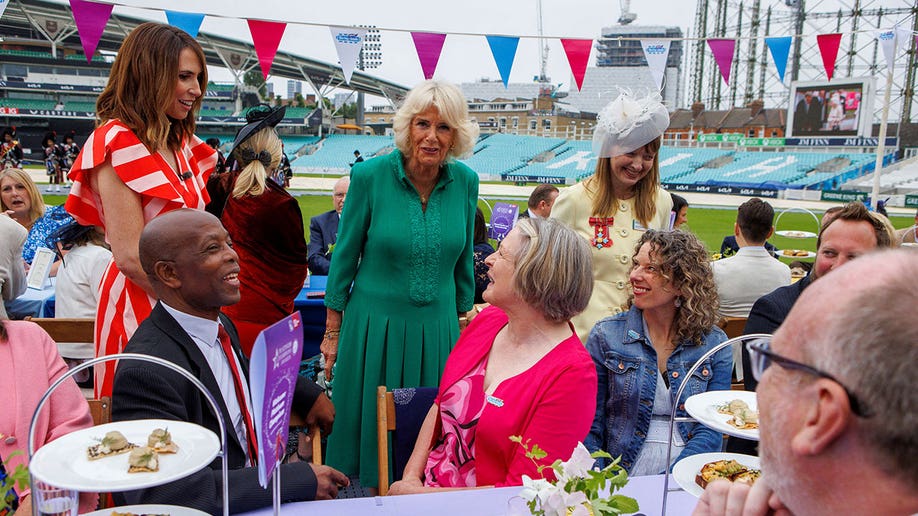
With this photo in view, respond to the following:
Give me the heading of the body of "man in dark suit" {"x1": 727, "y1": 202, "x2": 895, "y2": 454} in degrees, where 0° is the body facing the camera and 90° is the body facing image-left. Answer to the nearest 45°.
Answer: approximately 45°

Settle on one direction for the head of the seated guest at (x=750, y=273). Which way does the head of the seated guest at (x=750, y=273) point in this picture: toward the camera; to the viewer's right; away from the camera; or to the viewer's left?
away from the camera

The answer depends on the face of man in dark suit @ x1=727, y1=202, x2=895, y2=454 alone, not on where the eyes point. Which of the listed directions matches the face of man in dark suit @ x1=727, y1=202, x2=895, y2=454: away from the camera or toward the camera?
toward the camera

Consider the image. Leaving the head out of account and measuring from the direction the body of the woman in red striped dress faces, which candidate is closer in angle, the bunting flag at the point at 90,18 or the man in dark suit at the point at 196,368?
the man in dark suit

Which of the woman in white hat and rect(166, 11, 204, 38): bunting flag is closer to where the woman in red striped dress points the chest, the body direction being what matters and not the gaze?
the woman in white hat

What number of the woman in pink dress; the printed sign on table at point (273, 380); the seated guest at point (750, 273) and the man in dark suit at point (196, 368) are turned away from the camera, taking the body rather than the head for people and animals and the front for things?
1

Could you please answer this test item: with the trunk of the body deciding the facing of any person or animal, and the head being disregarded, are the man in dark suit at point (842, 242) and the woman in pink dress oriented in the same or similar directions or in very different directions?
same or similar directions

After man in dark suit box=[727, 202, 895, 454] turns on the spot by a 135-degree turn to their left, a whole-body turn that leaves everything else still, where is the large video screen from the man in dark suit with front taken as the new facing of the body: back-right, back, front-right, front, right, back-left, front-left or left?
left

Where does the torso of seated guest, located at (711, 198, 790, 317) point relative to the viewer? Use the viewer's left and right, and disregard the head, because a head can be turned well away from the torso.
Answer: facing away from the viewer

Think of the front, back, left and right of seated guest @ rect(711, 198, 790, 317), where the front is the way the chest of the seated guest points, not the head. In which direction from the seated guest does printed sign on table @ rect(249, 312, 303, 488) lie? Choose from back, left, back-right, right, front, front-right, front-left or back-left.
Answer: back

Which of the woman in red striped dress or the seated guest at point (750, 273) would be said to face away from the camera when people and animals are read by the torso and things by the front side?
the seated guest

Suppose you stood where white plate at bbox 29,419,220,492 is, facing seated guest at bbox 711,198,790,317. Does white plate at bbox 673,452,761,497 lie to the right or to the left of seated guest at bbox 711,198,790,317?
right

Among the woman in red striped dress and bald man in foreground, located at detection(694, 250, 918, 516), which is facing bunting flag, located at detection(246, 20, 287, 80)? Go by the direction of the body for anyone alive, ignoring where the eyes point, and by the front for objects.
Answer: the bald man in foreground

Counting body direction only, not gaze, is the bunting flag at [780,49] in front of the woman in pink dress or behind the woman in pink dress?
behind

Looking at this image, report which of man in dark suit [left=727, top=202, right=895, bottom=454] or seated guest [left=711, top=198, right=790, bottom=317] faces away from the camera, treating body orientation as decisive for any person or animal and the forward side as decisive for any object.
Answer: the seated guest

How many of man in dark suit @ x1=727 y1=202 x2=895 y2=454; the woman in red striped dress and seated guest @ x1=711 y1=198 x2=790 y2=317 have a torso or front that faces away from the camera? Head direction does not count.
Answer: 1
